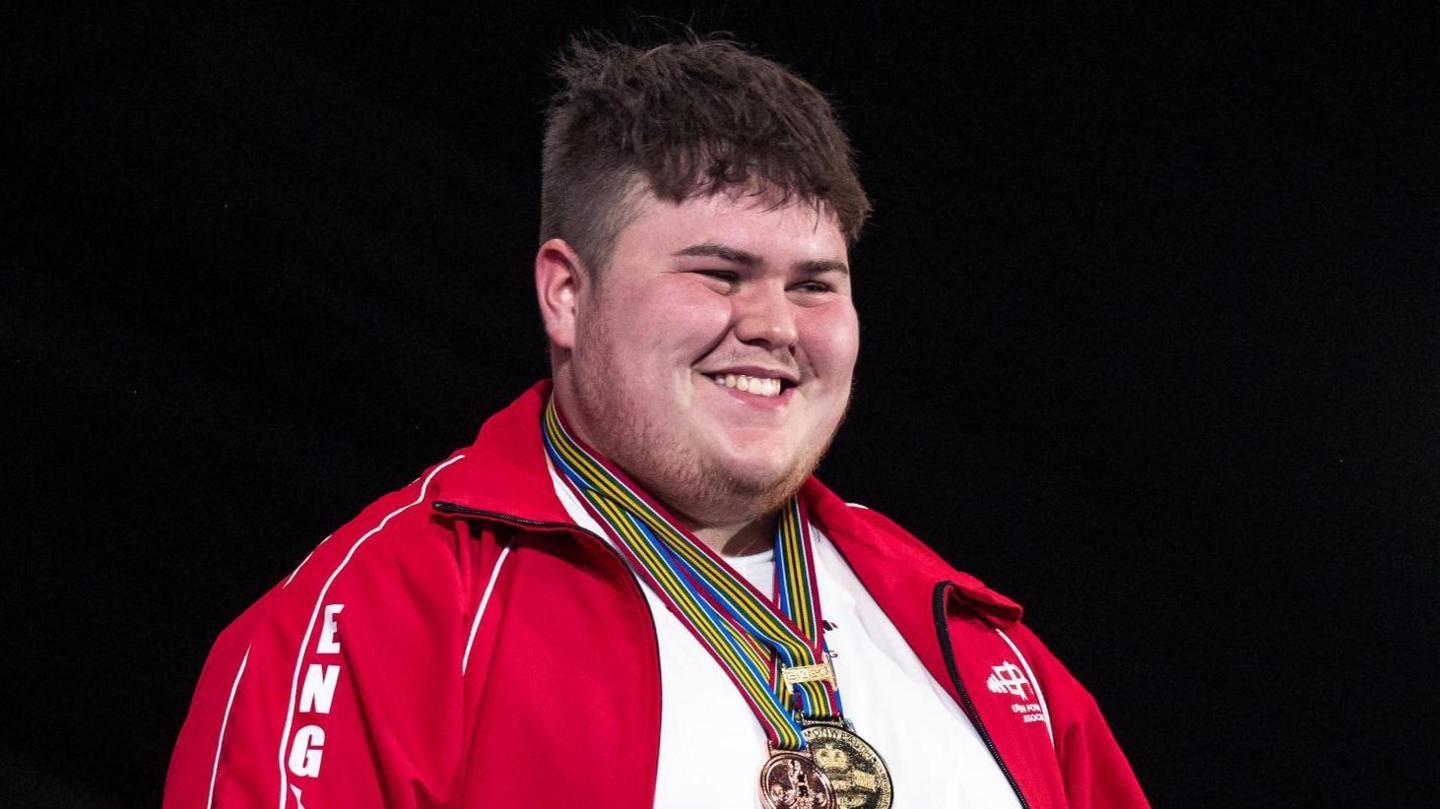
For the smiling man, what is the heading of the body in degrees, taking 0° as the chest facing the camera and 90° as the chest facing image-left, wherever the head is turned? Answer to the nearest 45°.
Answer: approximately 315°
